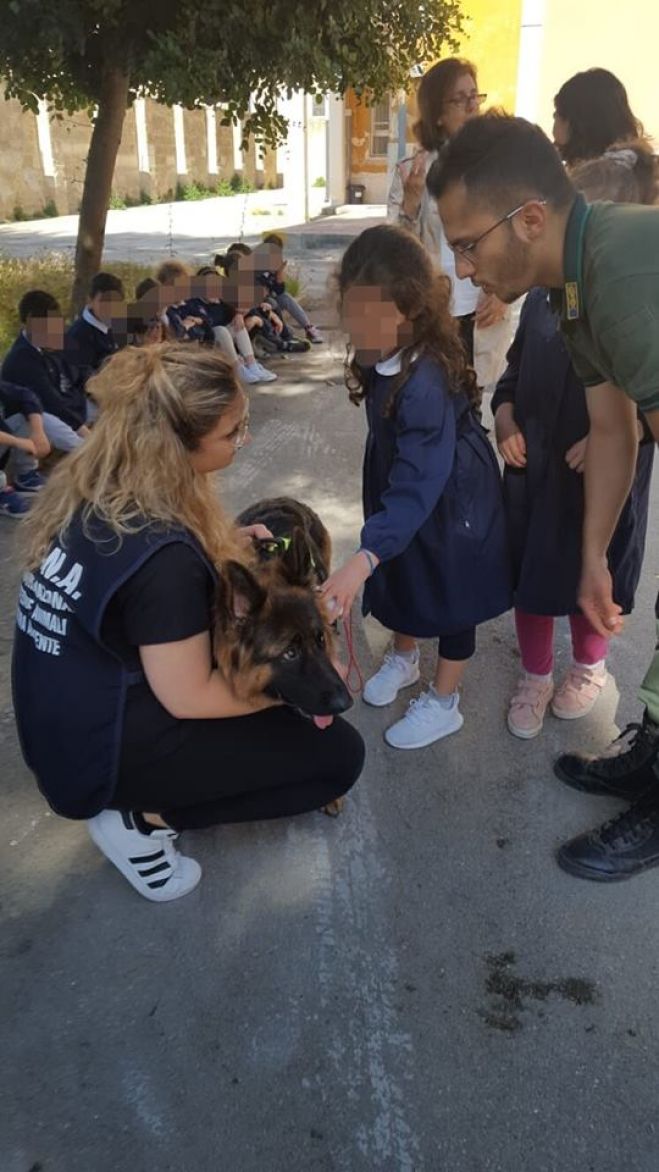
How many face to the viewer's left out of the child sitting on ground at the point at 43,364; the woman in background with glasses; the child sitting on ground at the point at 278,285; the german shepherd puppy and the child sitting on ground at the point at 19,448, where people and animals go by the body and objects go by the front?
0

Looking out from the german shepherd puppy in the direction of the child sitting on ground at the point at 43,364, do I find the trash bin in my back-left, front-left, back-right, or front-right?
front-right

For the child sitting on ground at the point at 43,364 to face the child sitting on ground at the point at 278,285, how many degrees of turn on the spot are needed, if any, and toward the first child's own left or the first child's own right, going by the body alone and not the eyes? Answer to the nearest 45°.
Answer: approximately 90° to the first child's own left

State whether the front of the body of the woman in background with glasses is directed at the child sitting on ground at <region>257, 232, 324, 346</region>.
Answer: no

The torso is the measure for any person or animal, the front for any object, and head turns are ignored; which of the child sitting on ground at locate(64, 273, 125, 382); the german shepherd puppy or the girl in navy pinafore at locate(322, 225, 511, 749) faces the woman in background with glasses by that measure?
the child sitting on ground

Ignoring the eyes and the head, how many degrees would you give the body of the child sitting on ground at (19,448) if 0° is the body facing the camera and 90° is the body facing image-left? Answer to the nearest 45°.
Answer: approximately 315°

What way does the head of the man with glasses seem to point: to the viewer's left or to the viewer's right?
to the viewer's left

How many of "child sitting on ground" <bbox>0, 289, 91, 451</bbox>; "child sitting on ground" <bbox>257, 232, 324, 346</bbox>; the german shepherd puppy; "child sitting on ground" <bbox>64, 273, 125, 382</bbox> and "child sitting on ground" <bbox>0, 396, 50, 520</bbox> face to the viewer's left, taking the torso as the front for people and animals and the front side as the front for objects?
0

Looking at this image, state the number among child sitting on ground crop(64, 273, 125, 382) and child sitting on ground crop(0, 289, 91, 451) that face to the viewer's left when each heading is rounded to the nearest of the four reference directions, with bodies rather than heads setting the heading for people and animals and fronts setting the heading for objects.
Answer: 0

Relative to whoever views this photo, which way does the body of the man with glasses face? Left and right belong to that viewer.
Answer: facing to the left of the viewer

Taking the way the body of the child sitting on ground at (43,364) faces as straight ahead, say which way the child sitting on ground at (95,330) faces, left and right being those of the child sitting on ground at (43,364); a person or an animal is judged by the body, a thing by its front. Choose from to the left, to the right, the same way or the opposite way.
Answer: the same way

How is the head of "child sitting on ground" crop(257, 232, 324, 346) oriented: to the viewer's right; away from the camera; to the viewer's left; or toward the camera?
toward the camera

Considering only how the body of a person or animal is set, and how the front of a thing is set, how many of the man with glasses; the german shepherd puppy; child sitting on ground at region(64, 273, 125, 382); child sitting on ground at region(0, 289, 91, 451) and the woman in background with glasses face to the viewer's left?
1

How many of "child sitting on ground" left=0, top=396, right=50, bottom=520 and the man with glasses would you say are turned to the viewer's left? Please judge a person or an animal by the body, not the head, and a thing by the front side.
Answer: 1

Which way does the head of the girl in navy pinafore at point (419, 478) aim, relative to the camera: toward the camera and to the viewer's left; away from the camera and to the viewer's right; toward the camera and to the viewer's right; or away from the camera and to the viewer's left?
toward the camera and to the viewer's left

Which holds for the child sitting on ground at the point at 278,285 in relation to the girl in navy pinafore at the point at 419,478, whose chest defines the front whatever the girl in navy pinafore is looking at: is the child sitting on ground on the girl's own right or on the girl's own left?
on the girl's own right

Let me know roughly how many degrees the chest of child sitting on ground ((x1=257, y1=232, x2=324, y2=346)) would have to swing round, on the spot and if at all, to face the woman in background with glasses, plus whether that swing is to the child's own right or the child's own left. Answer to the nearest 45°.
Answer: approximately 45° to the child's own right

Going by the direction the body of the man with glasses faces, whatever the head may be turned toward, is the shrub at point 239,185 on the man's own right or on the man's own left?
on the man's own right

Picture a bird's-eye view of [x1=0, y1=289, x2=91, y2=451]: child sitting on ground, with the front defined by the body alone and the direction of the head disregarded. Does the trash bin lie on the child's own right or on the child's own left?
on the child's own left

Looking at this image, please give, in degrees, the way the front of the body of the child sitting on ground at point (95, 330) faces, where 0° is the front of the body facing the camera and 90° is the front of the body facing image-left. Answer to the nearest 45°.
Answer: approximately 315°

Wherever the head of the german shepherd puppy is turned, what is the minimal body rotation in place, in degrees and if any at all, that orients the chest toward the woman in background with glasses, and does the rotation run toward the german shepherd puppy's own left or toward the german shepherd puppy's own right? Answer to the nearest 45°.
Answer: approximately 135° to the german shepherd puppy's own left
